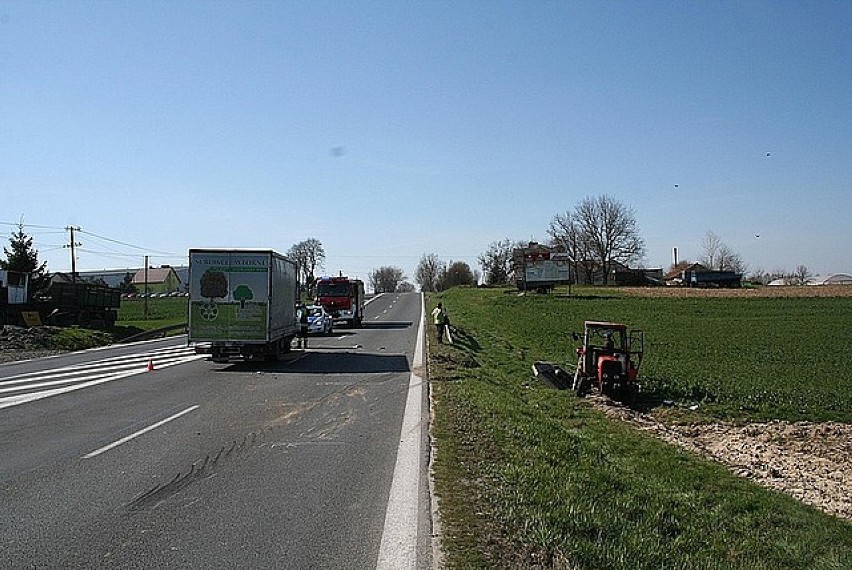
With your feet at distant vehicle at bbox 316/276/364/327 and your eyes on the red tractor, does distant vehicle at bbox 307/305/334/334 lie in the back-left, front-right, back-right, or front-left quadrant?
front-right

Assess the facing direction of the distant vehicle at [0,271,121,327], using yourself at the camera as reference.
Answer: facing to the left of the viewer

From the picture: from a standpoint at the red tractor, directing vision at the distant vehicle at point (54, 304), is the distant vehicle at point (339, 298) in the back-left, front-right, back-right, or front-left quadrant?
front-right

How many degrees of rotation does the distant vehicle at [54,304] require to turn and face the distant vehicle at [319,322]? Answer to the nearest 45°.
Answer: approximately 135° to its left

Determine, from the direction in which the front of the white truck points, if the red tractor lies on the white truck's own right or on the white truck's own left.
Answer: on the white truck's own right

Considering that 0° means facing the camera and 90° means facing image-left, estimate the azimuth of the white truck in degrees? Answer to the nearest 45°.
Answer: approximately 180°

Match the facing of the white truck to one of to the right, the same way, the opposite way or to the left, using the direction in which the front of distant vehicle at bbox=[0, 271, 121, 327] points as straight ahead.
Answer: to the right

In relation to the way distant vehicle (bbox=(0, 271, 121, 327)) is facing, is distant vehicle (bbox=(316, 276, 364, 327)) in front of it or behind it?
behind

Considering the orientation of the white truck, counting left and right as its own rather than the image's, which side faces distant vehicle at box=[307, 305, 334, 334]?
front

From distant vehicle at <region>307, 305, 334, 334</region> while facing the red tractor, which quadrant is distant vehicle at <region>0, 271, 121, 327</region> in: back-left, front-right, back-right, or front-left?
back-right

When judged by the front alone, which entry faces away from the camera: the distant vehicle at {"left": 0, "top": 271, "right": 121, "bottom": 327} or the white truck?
the white truck

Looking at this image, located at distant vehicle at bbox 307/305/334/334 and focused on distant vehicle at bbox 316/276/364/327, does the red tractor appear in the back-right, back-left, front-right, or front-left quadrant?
back-right

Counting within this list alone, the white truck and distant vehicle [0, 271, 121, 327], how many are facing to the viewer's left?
1

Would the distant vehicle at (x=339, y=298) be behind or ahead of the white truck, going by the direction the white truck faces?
ahead

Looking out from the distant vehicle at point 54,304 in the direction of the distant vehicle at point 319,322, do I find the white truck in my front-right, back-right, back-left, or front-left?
front-right
